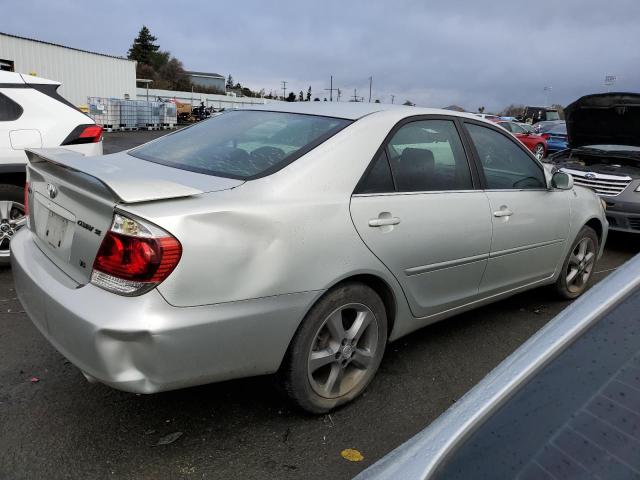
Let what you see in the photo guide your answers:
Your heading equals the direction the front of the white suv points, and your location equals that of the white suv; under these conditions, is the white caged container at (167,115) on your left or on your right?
on your right

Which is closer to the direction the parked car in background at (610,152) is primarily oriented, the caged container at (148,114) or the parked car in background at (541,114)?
the caged container

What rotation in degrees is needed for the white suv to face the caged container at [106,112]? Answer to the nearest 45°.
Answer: approximately 90° to its right

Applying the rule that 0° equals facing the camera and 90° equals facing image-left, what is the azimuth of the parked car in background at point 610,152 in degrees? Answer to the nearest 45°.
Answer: approximately 45°

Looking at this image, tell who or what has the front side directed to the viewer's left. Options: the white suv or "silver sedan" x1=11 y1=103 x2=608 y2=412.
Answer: the white suv

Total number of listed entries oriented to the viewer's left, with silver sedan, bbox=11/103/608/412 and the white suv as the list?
1

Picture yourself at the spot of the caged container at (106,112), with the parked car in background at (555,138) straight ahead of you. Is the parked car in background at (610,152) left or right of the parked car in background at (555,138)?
right

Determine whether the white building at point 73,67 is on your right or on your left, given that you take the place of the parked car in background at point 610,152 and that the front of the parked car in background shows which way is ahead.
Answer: on your right

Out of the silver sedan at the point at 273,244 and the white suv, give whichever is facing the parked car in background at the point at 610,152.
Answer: the silver sedan

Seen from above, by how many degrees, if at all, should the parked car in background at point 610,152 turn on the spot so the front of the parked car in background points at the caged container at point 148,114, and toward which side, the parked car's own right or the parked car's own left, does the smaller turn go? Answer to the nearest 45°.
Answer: approximately 90° to the parked car's own right

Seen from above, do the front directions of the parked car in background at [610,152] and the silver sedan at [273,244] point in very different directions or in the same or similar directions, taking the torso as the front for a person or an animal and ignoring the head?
very different directions
